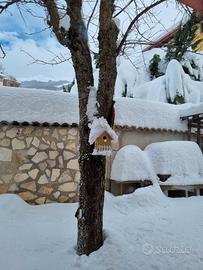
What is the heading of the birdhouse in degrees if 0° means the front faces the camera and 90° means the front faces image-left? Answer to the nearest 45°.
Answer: approximately 0°

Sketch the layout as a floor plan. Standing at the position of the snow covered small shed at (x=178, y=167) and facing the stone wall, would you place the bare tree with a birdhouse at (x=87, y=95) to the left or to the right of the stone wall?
left

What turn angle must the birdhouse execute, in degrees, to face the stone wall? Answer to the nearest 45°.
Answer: approximately 135° to its right
